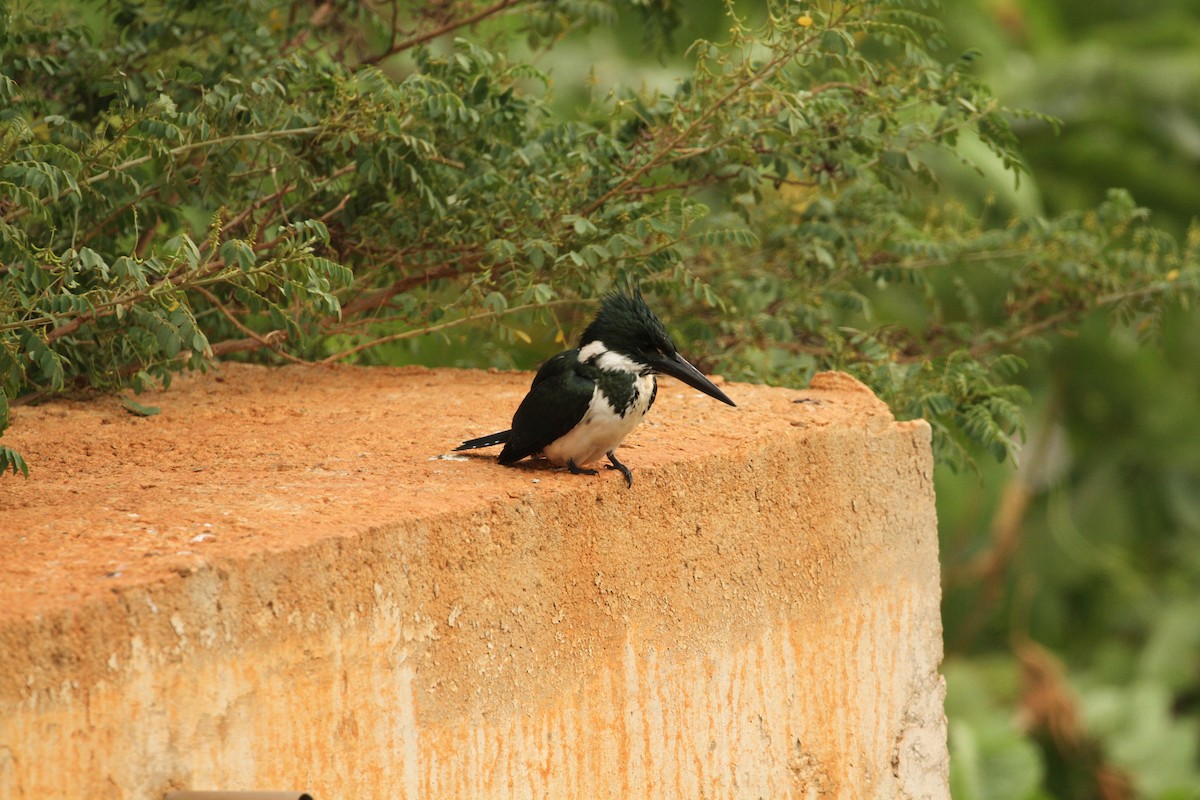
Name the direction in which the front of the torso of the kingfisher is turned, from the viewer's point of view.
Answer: to the viewer's right
